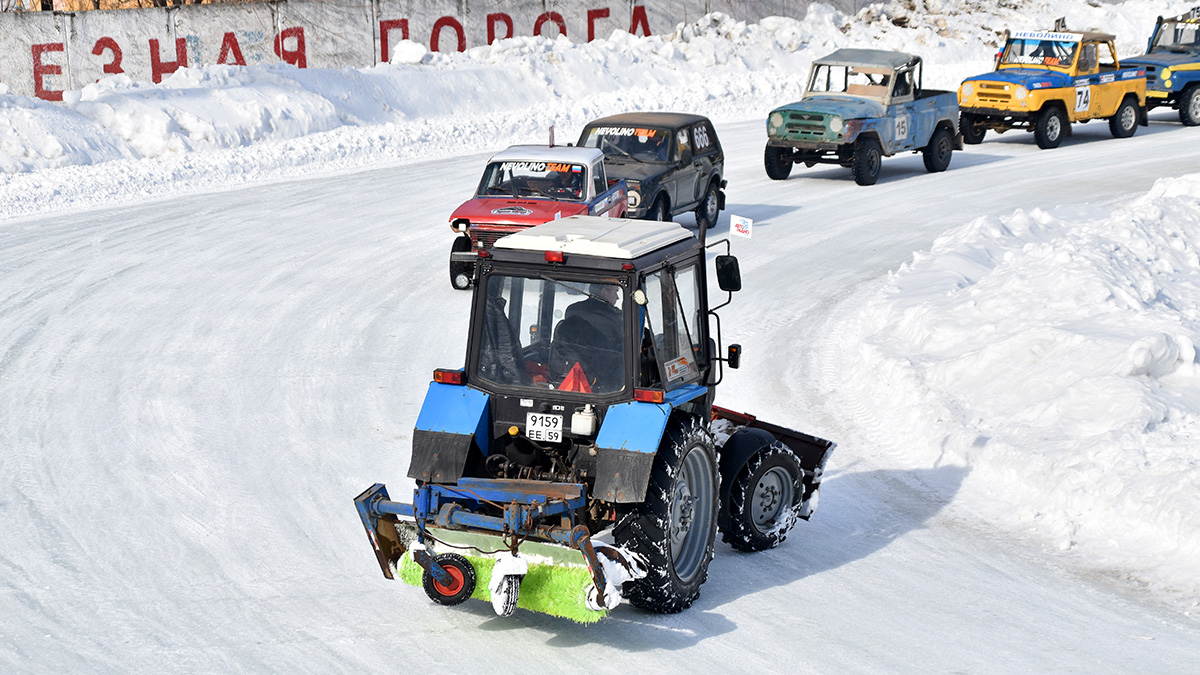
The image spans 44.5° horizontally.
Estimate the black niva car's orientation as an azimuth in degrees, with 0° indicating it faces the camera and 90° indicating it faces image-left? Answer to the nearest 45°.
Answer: approximately 45°

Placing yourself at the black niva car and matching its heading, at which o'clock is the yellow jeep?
The yellow jeep is roughly at 6 o'clock from the black niva car.

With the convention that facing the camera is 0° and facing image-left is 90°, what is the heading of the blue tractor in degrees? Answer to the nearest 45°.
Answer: approximately 225°

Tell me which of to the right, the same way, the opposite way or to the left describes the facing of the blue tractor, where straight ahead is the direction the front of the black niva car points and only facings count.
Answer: the opposite way

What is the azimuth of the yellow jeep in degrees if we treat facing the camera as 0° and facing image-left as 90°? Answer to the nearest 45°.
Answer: approximately 45°
